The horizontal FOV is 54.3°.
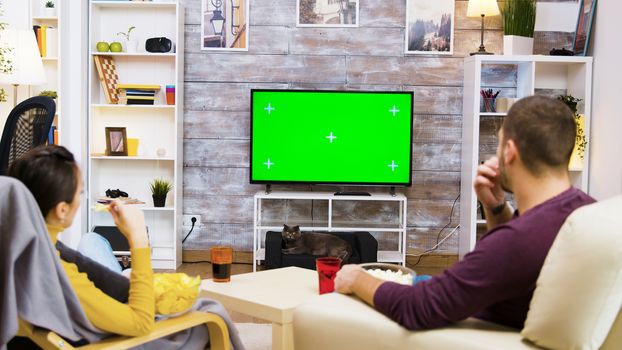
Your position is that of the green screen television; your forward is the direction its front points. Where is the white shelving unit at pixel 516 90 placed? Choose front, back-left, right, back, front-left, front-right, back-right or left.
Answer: left

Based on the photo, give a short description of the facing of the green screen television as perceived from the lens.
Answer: facing the viewer

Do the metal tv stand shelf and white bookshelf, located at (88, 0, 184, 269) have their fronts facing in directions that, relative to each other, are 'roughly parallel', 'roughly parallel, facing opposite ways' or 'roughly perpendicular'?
roughly parallel

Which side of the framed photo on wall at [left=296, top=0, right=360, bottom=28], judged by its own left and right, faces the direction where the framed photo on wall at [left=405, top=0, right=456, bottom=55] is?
left

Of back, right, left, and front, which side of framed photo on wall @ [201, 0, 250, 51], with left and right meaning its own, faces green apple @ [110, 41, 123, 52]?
right

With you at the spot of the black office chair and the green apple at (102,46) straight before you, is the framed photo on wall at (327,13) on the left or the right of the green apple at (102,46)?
right

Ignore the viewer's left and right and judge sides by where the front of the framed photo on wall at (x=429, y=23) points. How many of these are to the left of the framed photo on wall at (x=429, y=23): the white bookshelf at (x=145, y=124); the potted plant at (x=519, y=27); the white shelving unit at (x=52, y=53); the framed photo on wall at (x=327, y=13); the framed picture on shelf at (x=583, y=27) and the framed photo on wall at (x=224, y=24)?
2

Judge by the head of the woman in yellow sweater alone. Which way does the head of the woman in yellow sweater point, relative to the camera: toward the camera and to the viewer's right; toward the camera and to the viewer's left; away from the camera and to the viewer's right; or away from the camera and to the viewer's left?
away from the camera and to the viewer's right

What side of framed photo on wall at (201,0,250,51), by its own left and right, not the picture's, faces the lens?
front

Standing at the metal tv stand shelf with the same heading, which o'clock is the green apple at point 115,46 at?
The green apple is roughly at 3 o'clock from the metal tv stand shelf.

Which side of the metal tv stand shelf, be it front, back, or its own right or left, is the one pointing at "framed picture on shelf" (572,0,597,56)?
left

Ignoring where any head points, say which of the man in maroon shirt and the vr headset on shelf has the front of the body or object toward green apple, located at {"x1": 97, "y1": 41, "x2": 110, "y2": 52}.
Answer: the man in maroon shirt

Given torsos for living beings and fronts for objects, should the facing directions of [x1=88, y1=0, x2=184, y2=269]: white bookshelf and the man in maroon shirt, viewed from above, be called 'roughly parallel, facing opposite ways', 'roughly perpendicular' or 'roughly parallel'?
roughly parallel, facing opposite ways

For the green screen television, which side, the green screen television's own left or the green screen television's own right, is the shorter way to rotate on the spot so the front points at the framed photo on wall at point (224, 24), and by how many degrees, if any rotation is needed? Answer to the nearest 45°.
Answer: approximately 90° to the green screen television's own right

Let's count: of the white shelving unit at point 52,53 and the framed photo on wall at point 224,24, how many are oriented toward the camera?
2

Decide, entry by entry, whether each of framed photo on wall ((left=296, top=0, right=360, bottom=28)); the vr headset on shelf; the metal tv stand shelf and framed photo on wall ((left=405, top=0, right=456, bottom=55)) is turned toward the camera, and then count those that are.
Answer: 4

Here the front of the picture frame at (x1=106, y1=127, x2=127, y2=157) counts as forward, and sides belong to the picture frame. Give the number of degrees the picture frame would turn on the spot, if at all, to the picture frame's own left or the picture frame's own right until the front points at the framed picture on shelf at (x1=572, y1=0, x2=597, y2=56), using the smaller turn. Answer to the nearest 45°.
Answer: approximately 90° to the picture frame's own left
